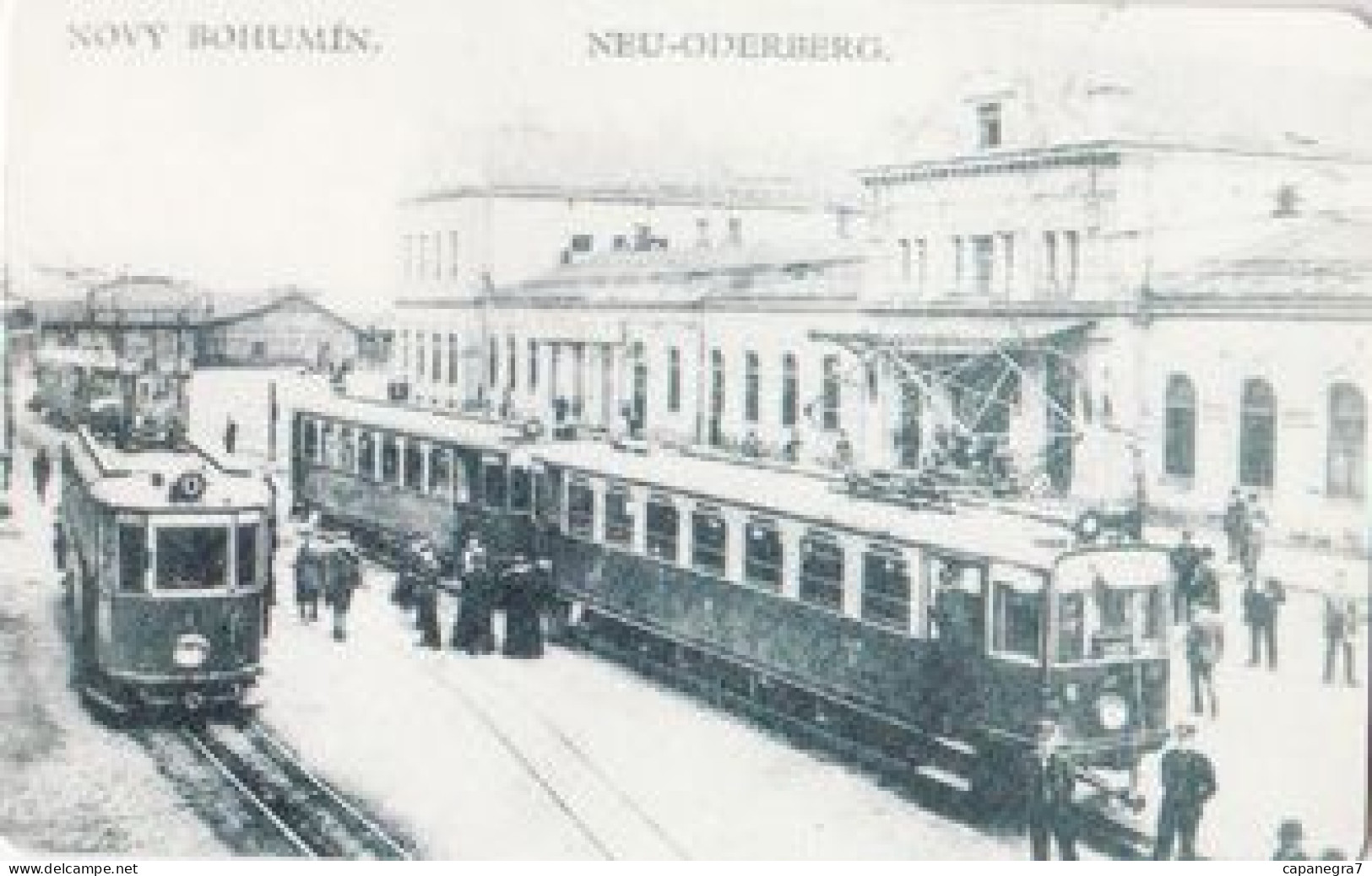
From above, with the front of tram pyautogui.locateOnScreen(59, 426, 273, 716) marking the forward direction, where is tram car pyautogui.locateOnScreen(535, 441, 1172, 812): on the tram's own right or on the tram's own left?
on the tram's own left

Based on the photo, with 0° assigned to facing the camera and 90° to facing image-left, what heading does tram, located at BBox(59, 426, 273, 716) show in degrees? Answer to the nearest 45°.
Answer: approximately 0°

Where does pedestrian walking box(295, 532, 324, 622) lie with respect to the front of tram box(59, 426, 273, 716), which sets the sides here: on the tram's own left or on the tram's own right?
on the tram's own left

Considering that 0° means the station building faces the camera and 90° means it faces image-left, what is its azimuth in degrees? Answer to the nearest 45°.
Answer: approximately 45°

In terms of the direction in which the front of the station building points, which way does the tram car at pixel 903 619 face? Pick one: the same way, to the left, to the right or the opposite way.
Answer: to the left

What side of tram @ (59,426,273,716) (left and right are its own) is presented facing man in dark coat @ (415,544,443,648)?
left
